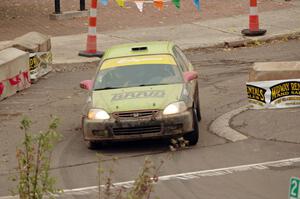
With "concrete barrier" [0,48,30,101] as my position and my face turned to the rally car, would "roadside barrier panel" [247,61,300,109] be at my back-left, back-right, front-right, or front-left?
front-left

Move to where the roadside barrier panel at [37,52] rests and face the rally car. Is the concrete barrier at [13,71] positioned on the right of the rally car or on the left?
right

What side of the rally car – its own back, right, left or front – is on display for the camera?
front

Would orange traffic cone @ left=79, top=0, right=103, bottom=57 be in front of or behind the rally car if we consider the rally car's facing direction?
behind

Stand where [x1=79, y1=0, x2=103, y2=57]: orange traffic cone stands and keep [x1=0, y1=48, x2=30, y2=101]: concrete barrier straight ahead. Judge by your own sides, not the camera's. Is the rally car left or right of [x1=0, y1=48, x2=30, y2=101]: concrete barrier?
left

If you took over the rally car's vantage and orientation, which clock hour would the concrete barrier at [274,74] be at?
The concrete barrier is roughly at 8 o'clock from the rally car.
